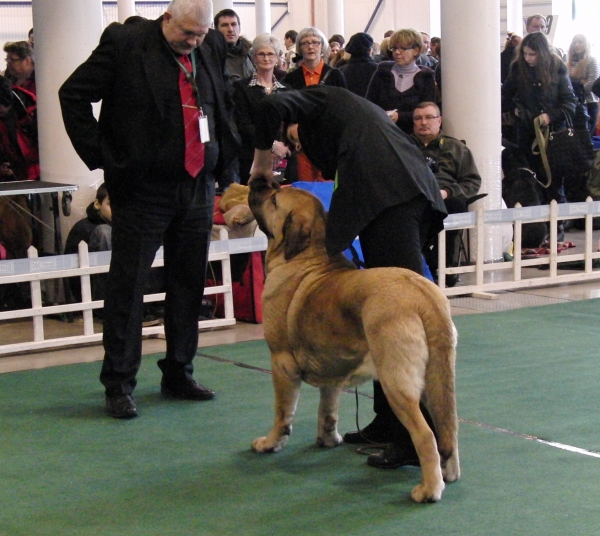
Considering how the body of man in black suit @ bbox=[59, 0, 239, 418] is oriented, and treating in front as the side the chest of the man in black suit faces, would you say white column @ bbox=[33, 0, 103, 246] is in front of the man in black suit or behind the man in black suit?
behind

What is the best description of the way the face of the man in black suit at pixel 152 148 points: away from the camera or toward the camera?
toward the camera

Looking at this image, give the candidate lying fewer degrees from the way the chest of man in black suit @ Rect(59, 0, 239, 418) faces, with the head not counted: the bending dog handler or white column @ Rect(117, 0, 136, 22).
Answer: the bending dog handler

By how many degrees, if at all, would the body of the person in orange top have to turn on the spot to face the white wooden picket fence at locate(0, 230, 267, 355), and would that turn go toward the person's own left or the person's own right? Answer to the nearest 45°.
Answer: approximately 45° to the person's own right

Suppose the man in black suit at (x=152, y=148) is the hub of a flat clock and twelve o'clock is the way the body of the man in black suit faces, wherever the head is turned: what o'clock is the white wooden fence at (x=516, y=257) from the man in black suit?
The white wooden fence is roughly at 9 o'clock from the man in black suit.

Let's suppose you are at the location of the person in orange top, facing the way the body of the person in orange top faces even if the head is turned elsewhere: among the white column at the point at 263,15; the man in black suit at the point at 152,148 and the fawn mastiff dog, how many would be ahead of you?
2

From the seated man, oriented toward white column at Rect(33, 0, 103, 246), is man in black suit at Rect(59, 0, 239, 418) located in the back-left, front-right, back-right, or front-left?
front-left

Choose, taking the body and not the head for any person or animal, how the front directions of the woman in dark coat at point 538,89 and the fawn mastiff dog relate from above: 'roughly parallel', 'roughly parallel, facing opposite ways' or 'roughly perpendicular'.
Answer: roughly perpendicular

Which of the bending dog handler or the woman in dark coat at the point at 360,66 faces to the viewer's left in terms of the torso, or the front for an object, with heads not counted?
the bending dog handler

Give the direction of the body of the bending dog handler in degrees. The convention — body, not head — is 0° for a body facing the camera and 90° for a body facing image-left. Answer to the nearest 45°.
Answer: approximately 90°

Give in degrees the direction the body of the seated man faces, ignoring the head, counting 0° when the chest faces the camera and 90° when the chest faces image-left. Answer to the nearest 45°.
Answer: approximately 45°

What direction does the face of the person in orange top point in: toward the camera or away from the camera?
toward the camera

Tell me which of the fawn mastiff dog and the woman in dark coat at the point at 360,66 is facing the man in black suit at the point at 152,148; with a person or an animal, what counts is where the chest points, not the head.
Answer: the fawn mastiff dog

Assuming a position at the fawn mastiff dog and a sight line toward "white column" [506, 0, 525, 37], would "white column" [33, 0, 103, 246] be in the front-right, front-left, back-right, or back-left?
front-left
